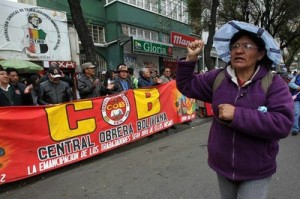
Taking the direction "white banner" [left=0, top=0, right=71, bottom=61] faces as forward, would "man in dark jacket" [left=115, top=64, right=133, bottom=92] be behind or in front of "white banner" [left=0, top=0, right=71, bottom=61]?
in front

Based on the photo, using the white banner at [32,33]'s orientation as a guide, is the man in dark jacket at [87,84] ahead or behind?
ahead

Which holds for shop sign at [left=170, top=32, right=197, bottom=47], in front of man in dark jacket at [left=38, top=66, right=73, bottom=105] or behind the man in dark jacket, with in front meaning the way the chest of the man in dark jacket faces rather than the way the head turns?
behind

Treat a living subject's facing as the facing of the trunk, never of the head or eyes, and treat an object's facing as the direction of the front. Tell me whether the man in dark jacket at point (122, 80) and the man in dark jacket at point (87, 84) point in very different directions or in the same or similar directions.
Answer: same or similar directions

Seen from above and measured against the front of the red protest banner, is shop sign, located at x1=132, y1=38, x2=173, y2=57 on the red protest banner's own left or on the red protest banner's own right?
on the red protest banner's own left

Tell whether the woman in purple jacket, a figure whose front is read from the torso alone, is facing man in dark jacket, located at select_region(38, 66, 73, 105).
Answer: no

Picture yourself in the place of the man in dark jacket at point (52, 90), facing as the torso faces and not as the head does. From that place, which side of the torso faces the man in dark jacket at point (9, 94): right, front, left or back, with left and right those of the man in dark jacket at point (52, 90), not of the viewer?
right

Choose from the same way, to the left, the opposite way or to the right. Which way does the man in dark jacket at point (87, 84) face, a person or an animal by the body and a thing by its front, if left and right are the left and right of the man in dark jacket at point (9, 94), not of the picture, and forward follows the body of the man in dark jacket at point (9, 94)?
the same way

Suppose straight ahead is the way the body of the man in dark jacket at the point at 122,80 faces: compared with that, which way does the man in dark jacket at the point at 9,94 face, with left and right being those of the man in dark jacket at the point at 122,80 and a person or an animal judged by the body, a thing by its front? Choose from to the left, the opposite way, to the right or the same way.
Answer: the same way

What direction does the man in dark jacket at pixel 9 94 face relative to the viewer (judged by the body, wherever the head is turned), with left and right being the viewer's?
facing the viewer and to the right of the viewer

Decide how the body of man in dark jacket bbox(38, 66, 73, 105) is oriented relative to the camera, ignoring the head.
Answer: toward the camera

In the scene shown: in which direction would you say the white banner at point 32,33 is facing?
toward the camera

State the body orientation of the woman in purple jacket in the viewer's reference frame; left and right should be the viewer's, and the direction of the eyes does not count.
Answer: facing the viewer and to the left of the viewer

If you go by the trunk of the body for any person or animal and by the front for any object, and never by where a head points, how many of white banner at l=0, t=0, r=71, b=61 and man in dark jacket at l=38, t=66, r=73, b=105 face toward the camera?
2
